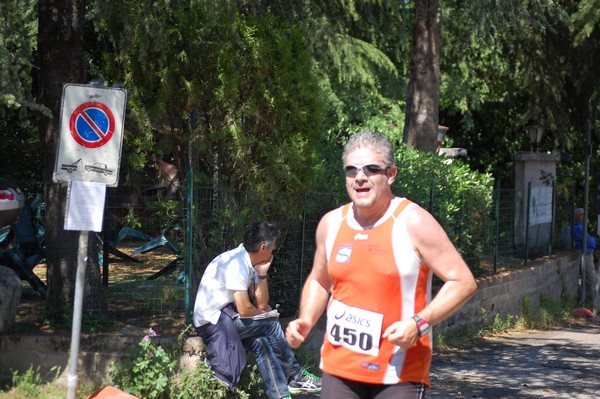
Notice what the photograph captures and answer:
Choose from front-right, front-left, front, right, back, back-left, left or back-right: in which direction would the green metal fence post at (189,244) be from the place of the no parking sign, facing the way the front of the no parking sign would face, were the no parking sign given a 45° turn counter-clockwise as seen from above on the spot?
left

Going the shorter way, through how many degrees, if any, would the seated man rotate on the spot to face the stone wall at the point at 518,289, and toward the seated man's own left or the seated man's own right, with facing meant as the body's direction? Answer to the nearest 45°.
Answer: approximately 45° to the seated man's own left

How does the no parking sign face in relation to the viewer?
toward the camera

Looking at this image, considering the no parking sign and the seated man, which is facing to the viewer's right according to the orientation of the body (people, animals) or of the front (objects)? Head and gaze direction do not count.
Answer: the seated man

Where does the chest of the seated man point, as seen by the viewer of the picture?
to the viewer's right

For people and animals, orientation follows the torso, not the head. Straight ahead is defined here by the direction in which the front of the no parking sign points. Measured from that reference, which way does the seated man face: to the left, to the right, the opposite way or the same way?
to the left

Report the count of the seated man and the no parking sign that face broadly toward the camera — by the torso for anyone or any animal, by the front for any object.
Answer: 1

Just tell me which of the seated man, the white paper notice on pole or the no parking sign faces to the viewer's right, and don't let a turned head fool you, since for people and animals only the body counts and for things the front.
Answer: the seated man

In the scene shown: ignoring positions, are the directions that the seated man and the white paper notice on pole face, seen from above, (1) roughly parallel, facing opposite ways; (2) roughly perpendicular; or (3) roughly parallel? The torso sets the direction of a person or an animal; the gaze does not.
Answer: roughly perpendicular

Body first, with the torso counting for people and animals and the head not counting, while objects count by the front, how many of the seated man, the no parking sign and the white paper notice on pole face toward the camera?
2
